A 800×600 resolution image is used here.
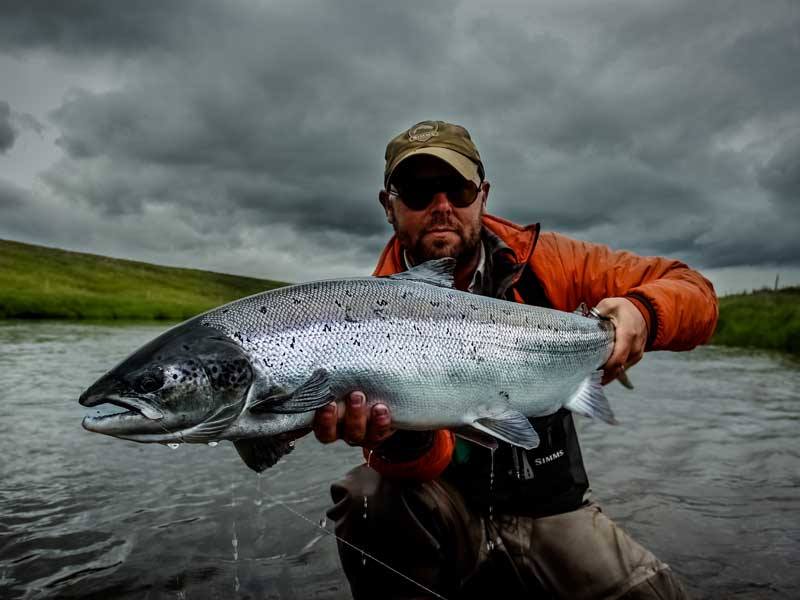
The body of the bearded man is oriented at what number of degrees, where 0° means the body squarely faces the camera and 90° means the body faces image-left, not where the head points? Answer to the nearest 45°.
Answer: approximately 0°

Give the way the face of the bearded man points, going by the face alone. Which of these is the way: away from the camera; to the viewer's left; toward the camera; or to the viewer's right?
toward the camera

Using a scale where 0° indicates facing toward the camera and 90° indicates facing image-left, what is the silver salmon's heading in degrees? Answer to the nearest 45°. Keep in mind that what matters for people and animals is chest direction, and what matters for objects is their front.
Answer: approximately 90°
